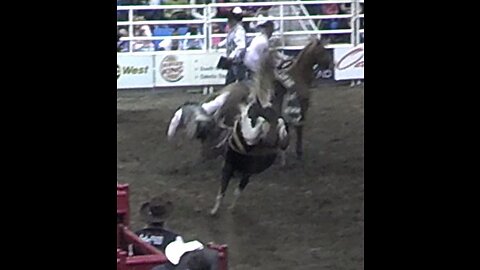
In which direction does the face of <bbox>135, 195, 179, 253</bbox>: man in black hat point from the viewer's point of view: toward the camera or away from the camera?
away from the camera

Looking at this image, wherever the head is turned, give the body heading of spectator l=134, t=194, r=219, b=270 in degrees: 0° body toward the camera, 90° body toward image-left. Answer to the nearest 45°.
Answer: approximately 180°
